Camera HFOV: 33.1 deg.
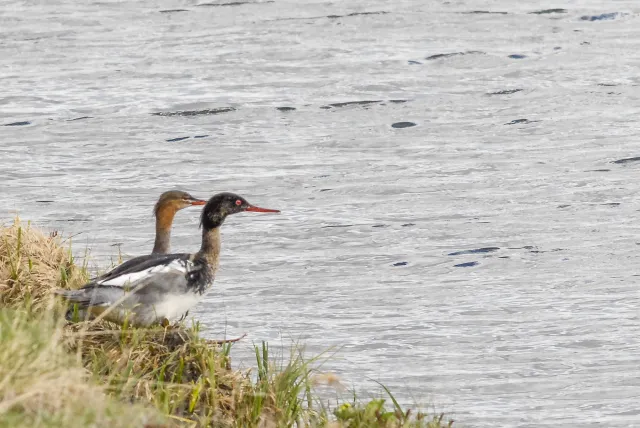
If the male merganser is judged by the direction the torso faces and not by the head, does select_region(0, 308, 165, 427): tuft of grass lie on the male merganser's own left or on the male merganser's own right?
on the male merganser's own right

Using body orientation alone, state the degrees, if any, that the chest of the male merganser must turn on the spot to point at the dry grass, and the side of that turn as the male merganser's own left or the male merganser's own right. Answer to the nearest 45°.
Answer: approximately 135° to the male merganser's own left

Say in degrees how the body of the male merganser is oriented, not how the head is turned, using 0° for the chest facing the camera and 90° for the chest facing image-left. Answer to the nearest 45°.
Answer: approximately 270°
